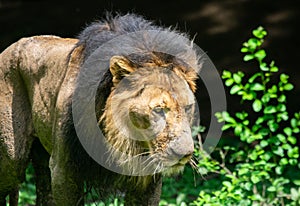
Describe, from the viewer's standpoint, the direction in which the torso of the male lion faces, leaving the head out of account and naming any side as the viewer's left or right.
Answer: facing the viewer and to the right of the viewer
